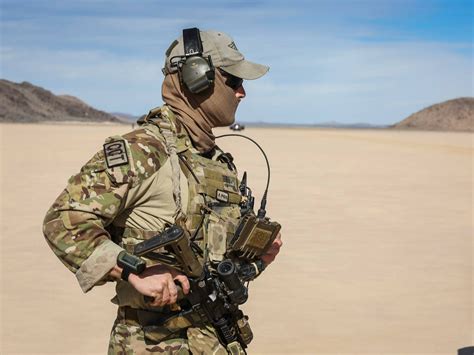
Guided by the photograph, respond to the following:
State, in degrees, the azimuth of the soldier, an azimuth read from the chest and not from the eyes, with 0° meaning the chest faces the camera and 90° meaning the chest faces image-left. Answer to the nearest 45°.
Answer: approximately 270°

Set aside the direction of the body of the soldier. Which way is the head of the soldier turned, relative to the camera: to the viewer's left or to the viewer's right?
to the viewer's right
